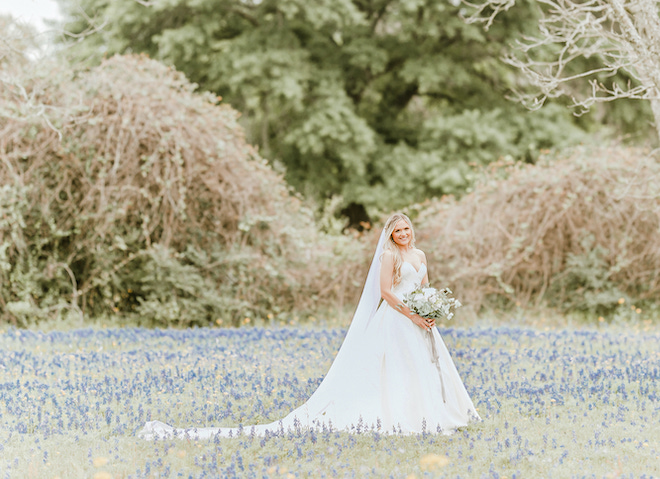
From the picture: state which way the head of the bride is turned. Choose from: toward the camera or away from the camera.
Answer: toward the camera

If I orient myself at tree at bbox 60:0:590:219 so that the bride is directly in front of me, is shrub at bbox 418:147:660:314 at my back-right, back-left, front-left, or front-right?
front-left

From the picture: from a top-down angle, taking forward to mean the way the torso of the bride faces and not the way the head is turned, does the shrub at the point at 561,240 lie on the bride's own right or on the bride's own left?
on the bride's own left

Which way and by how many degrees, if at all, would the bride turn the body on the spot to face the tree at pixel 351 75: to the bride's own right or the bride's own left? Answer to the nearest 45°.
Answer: approximately 135° to the bride's own left

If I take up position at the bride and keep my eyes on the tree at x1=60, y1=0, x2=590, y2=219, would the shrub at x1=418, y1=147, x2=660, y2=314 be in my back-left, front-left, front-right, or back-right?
front-right

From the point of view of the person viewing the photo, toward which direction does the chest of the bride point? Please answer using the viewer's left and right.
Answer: facing the viewer and to the right of the viewer
